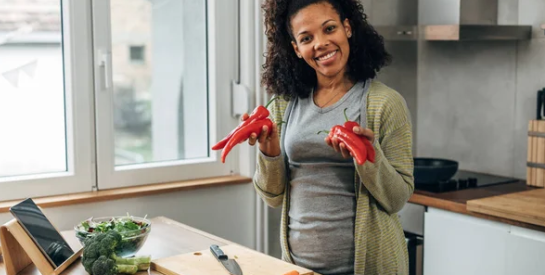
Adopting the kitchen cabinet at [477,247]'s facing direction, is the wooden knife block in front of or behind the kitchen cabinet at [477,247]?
behind

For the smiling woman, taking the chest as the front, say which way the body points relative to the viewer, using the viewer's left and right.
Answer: facing the viewer and to the left of the viewer

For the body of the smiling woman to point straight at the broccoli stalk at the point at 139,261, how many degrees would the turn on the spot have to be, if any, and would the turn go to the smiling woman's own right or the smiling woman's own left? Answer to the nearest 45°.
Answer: approximately 45° to the smiling woman's own right

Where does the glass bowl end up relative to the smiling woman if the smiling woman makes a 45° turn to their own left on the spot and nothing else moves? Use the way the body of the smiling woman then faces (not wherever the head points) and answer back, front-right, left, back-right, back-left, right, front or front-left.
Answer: right

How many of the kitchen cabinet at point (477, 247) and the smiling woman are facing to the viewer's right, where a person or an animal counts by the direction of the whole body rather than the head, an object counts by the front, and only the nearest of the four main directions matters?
0

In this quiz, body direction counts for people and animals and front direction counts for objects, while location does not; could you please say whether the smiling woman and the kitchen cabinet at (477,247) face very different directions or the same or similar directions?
same or similar directions

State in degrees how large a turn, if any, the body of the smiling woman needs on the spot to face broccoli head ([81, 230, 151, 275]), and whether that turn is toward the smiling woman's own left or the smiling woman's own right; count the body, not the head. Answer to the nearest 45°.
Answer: approximately 45° to the smiling woman's own right

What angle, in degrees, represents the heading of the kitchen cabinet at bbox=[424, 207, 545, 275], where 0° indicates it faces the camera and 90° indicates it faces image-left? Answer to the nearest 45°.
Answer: approximately 45°

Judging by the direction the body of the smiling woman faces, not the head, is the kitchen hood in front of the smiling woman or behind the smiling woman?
behind

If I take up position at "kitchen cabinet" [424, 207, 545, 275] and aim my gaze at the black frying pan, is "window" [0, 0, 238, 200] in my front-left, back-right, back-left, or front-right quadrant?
front-left
